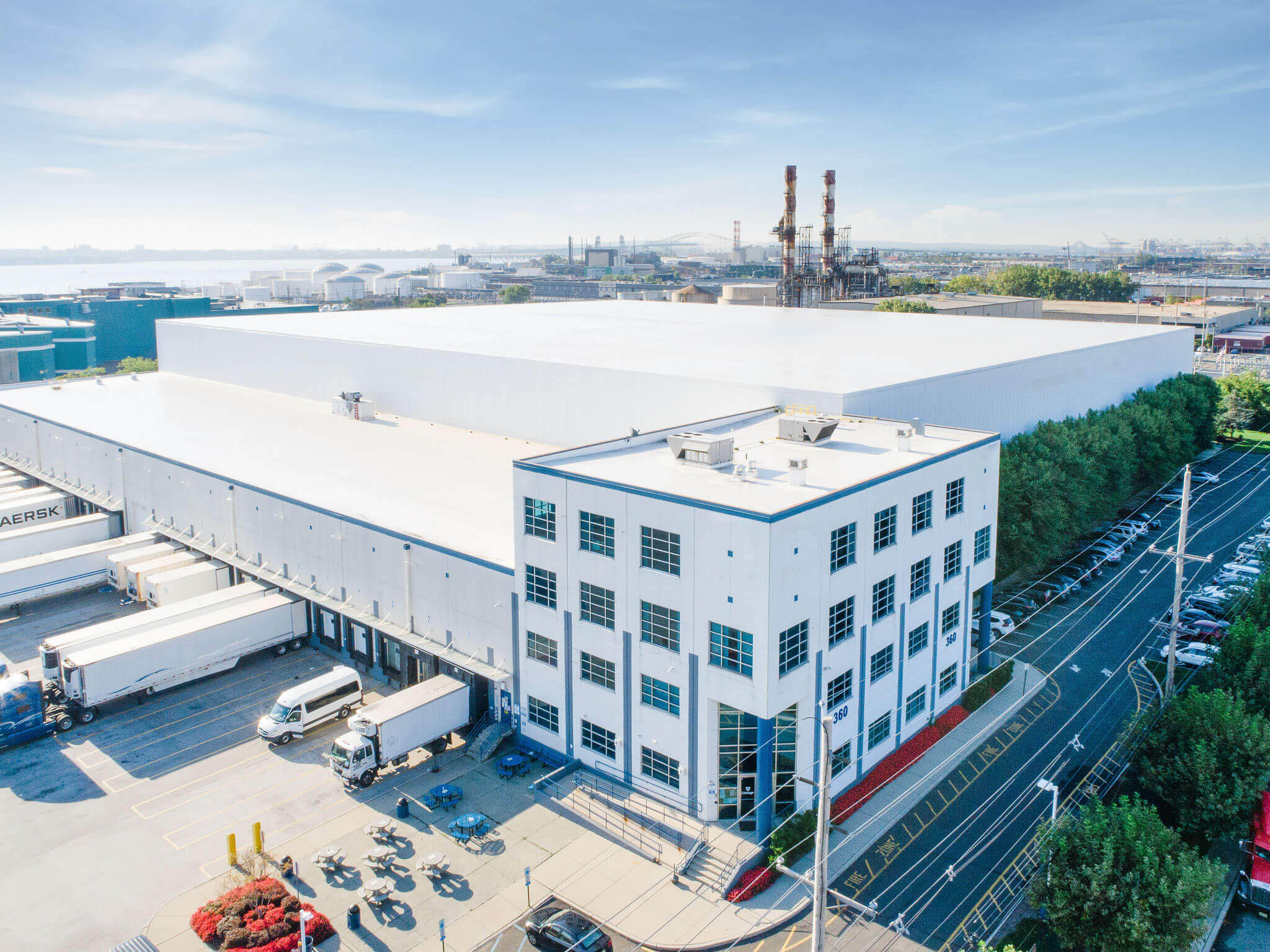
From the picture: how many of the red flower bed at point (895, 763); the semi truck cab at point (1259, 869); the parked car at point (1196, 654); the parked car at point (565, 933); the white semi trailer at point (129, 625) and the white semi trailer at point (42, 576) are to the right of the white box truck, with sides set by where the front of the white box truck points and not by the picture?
2

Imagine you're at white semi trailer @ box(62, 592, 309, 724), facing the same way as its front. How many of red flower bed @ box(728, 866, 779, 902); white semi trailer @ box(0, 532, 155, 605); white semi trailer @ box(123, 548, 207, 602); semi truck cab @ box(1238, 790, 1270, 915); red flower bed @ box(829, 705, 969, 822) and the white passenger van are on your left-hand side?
4

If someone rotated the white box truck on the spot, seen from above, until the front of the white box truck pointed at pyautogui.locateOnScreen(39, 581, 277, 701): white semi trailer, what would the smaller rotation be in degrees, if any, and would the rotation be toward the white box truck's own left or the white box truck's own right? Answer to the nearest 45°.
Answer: approximately 90° to the white box truck's own right

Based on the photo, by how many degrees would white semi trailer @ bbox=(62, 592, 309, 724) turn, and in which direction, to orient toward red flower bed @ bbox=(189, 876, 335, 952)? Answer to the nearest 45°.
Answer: approximately 45° to its left

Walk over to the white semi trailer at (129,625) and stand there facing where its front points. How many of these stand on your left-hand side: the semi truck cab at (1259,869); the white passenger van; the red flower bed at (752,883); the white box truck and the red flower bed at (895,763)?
5

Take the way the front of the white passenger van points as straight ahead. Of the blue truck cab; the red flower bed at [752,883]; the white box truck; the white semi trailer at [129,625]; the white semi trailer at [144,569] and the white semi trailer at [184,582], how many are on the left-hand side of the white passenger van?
2

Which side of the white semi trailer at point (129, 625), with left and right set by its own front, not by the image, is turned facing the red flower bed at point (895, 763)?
left

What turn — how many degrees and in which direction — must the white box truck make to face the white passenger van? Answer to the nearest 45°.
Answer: approximately 90° to its right

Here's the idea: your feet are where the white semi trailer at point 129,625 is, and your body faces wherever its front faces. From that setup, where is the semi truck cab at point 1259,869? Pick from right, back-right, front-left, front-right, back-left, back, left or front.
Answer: left

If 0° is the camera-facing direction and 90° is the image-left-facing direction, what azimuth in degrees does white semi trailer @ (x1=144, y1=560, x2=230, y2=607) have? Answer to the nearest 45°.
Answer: approximately 45°

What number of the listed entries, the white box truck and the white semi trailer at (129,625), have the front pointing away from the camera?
0

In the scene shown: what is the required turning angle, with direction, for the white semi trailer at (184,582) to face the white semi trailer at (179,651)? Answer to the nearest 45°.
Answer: approximately 45° to its left

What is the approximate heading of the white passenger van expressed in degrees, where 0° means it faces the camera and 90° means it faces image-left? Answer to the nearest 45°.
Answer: approximately 45°

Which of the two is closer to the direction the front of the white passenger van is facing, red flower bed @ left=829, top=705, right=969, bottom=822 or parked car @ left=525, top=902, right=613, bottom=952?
the parked car

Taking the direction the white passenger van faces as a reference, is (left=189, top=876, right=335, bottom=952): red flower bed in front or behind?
in front

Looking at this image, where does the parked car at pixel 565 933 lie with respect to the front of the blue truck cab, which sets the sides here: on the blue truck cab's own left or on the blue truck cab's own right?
on the blue truck cab's own left

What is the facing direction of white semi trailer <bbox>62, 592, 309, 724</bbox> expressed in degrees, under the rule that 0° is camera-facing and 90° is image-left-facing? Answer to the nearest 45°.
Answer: approximately 45°
